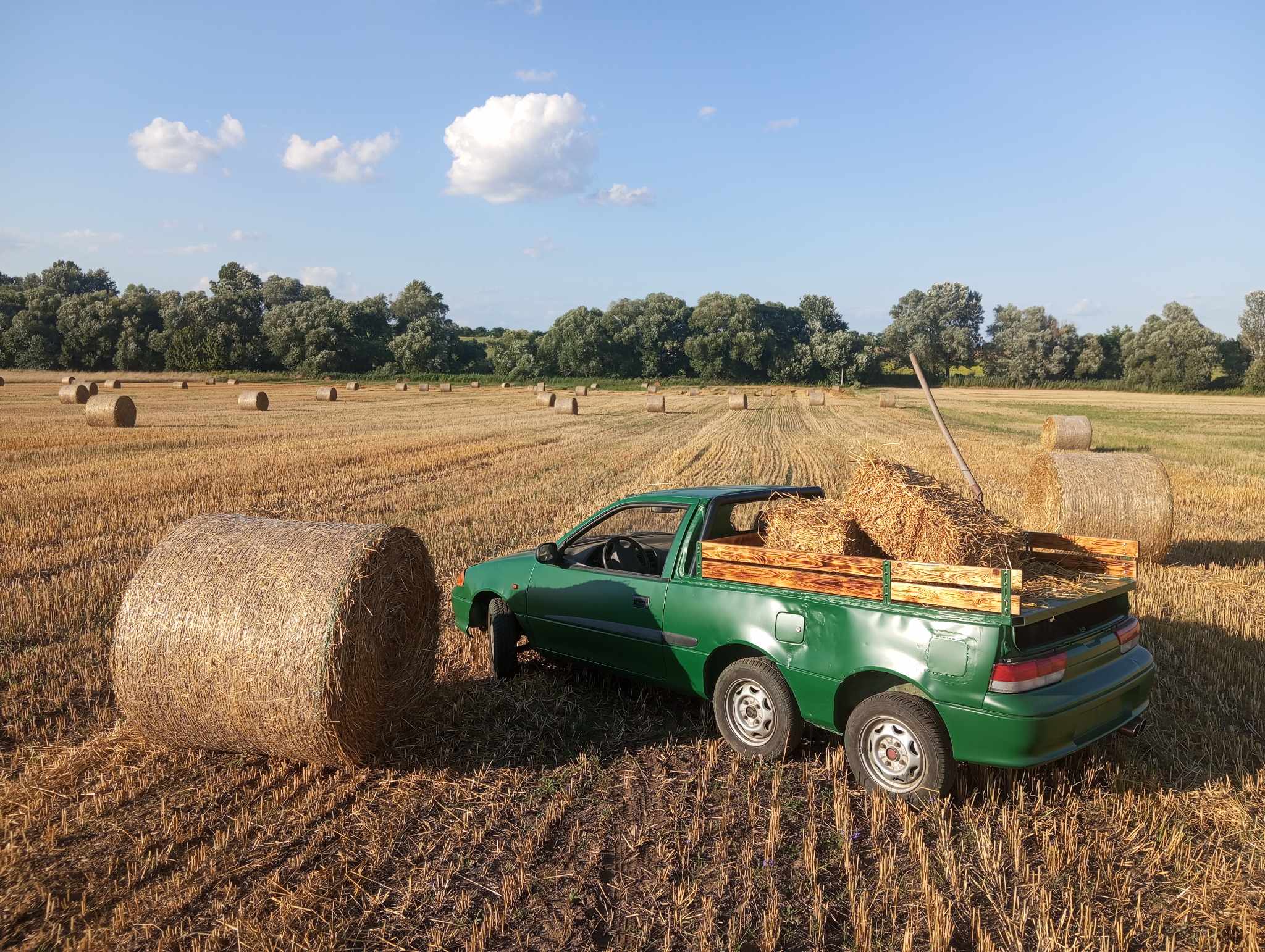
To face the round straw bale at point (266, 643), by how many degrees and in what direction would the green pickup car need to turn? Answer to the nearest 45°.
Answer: approximately 45° to its left

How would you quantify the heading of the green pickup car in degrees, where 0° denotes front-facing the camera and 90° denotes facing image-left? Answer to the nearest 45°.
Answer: approximately 135°

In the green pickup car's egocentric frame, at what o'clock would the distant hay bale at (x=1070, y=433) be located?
The distant hay bale is roughly at 2 o'clock from the green pickup car.

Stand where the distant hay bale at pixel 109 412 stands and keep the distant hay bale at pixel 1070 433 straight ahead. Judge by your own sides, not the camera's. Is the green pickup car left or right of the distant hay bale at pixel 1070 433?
right

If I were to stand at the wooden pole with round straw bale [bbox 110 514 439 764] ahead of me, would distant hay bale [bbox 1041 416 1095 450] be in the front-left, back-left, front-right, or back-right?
back-right

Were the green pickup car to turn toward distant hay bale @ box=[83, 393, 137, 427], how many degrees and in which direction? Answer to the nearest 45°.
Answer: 0° — it already faces it

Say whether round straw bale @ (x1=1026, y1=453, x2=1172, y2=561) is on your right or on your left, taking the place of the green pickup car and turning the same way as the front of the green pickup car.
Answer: on your right

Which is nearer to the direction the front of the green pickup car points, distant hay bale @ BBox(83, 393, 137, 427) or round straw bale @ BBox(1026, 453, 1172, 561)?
the distant hay bale
